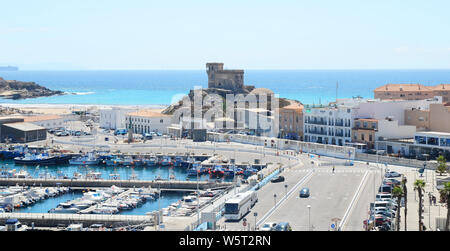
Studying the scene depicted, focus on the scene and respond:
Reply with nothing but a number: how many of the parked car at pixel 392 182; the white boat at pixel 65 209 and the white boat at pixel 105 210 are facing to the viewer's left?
2

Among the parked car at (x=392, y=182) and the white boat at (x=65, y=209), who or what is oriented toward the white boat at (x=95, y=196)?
the parked car

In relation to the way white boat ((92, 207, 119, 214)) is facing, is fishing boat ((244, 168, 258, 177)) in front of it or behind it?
in front

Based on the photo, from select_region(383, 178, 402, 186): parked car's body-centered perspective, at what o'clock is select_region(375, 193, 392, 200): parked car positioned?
select_region(375, 193, 392, 200): parked car is roughly at 9 o'clock from select_region(383, 178, 402, 186): parked car.

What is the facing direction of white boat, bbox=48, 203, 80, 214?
to the viewer's left

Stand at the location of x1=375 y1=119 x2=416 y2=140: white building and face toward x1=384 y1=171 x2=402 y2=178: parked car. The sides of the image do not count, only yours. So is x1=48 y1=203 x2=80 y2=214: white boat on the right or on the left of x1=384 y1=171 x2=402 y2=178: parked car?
right

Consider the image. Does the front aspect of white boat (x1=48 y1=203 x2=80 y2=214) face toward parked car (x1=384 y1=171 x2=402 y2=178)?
no

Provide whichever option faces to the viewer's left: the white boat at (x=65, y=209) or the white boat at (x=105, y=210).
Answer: the white boat at (x=65, y=209)

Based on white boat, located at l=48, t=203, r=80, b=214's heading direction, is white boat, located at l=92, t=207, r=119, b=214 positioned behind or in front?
behind

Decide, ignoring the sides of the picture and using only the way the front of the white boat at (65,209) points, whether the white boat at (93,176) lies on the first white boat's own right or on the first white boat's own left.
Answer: on the first white boat's own right

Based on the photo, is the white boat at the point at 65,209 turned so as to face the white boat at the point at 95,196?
no

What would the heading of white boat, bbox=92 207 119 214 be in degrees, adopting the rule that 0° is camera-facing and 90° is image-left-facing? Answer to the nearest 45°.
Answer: approximately 270°

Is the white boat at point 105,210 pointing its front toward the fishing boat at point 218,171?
no
